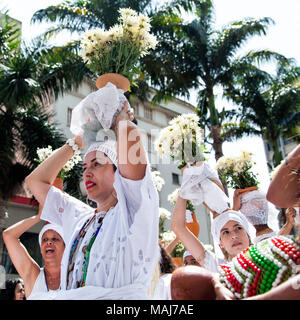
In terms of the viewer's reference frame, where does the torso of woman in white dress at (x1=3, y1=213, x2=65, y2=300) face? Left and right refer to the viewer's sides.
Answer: facing the viewer

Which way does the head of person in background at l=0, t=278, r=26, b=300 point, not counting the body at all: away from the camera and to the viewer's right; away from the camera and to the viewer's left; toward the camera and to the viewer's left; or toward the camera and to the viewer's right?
toward the camera and to the viewer's right

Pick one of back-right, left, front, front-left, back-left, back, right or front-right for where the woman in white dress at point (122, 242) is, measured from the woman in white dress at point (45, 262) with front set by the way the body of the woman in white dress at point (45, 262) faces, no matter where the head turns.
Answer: front

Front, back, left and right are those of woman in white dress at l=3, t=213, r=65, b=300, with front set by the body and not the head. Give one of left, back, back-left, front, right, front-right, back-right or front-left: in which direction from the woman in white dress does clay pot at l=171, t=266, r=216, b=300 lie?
front

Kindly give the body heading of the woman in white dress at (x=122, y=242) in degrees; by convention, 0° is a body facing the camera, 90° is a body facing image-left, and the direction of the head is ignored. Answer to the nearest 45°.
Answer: approximately 45°

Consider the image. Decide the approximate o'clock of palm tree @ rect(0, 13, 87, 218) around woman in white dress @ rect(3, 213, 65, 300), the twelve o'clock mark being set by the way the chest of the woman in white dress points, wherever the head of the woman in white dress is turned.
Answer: The palm tree is roughly at 6 o'clock from the woman in white dress.
